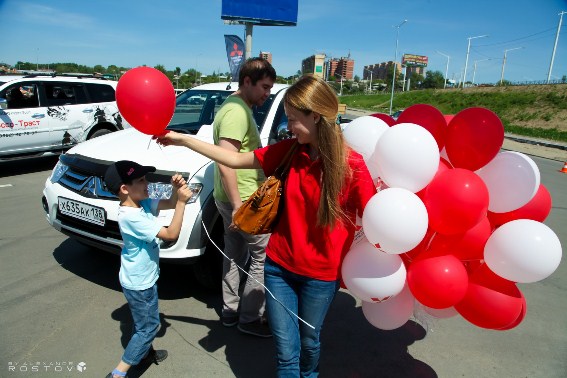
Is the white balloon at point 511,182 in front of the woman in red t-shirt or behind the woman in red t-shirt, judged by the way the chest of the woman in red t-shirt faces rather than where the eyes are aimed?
behind

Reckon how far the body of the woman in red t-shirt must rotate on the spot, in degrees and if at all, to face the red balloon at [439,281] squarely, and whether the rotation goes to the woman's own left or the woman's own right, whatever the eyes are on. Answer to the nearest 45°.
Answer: approximately 135° to the woman's own left

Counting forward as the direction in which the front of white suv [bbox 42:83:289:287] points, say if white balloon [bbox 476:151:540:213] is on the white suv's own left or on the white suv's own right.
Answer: on the white suv's own left

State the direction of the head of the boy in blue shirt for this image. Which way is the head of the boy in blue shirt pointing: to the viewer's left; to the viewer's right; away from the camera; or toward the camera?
to the viewer's right

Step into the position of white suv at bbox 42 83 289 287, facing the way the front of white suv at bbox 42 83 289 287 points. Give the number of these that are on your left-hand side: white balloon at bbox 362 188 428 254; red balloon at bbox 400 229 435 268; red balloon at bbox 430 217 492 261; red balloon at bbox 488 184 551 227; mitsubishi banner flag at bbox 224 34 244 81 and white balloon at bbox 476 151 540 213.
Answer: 5

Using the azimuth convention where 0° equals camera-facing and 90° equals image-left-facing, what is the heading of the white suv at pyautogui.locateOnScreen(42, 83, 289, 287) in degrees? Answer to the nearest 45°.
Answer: approximately 45°

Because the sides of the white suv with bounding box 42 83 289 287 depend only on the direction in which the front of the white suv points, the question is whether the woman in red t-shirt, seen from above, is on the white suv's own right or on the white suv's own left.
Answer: on the white suv's own left

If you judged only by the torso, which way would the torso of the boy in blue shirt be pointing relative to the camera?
to the viewer's right
